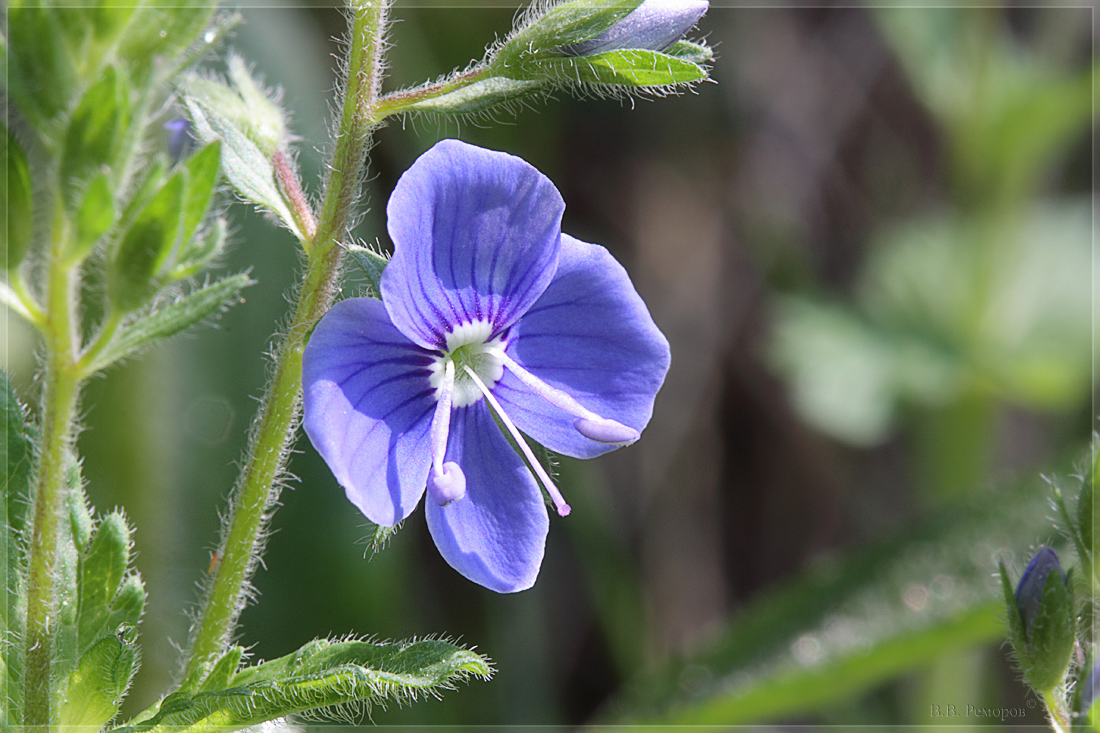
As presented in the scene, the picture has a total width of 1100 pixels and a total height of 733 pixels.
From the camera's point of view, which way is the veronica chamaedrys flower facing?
toward the camera

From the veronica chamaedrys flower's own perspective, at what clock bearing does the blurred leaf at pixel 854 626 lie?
The blurred leaf is roughly at 7 o'clock from the veronica chamaedrys flower.
